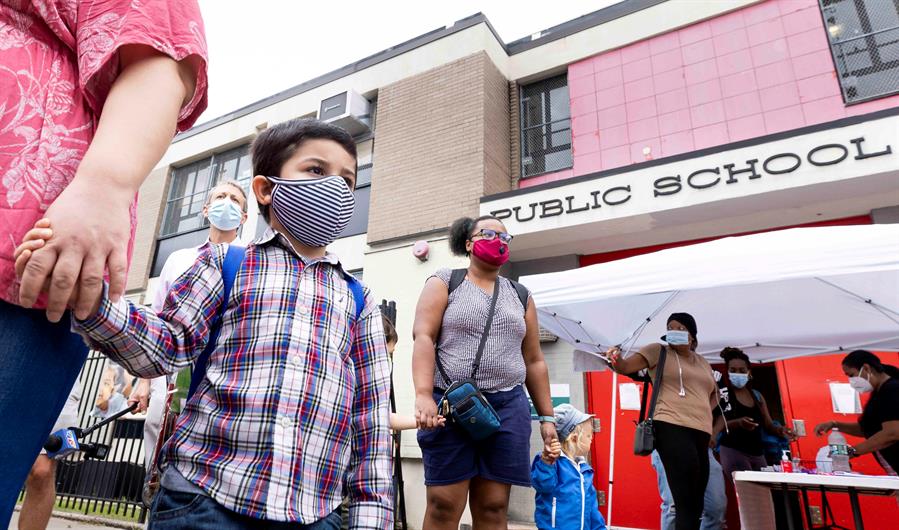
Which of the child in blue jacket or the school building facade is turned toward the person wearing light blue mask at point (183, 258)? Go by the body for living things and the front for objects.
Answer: the school building facade

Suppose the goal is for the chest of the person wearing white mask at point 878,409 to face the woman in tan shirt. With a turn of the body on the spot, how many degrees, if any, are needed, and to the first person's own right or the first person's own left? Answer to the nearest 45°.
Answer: approximately 45° to the first person's own left

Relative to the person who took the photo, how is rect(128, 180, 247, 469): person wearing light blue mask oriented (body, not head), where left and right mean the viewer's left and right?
facing the viewer

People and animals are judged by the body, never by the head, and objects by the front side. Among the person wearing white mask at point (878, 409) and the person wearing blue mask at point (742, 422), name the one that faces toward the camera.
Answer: the person wearing blue mask at point (742, 422)

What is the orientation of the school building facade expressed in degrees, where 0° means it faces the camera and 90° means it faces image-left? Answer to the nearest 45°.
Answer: approximately 45°

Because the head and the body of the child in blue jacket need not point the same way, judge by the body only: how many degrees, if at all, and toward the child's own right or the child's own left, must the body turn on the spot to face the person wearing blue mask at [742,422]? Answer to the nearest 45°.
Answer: approximately 90° to the child's own left

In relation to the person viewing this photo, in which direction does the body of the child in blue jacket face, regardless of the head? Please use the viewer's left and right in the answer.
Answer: facing the viewer and to the right of the viewer

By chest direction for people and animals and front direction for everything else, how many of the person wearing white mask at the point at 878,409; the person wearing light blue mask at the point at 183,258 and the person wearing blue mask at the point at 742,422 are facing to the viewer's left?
1

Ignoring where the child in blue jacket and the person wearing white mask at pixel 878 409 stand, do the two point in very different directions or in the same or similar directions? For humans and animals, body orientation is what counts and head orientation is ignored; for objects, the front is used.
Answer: very different directions

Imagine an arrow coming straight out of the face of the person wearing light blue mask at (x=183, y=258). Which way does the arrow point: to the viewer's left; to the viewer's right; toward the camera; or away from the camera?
toward the camera

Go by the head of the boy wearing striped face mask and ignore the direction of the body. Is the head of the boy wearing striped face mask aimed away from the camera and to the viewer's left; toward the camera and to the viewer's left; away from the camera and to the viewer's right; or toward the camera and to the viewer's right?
toward the camera and to the viewer's right

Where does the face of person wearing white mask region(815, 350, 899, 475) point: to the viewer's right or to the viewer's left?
to the viewer's left

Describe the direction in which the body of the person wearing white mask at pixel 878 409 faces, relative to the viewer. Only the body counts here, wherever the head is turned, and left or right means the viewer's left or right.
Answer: facing to the left of the viewer

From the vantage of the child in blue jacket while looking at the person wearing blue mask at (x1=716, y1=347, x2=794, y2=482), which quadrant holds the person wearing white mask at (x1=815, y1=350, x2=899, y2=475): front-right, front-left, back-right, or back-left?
front-right

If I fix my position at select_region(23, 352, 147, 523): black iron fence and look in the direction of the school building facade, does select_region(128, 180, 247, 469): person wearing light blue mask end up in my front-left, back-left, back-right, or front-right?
front-right
